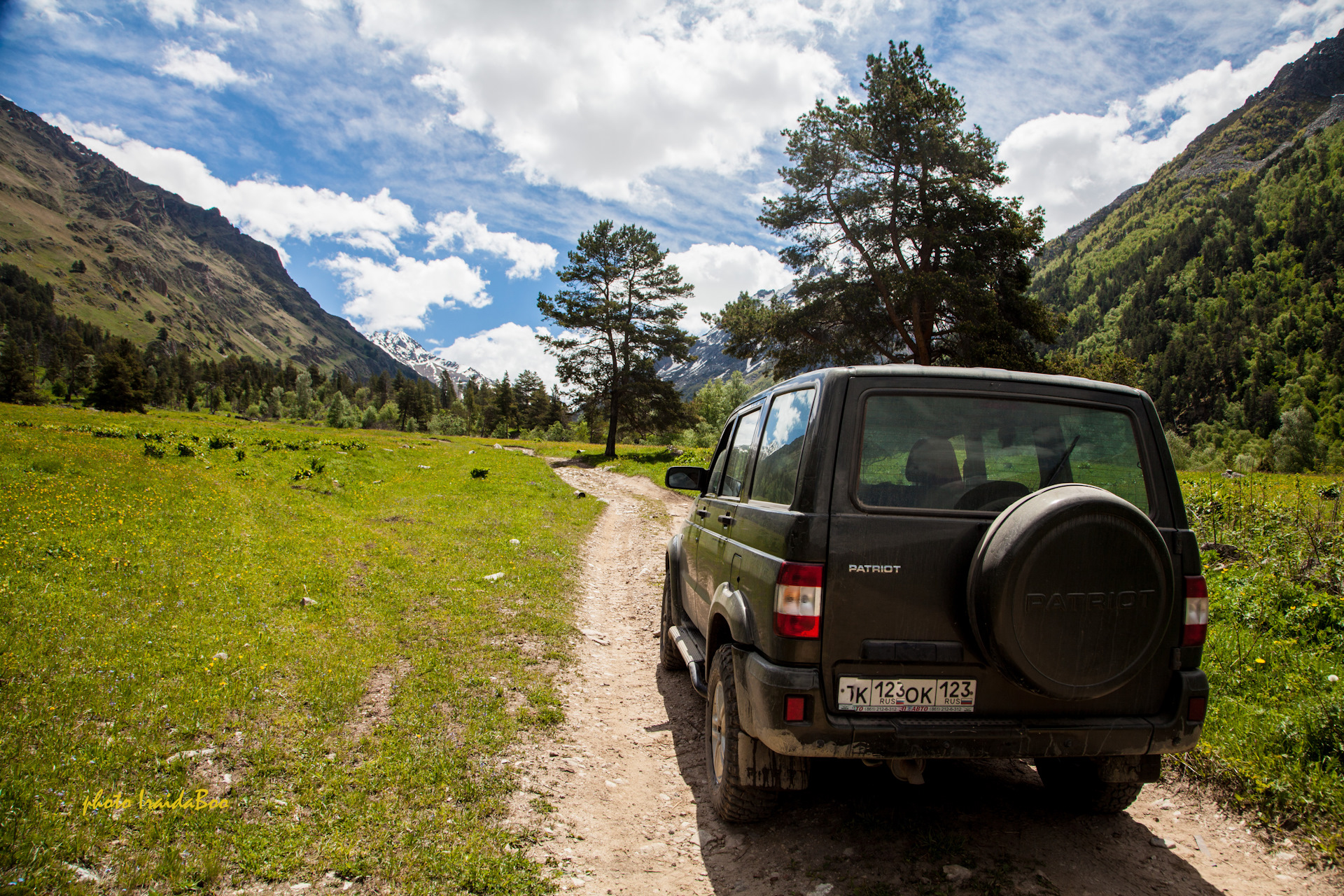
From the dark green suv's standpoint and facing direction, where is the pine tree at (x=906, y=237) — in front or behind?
in front

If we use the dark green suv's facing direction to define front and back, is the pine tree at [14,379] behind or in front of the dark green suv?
in front

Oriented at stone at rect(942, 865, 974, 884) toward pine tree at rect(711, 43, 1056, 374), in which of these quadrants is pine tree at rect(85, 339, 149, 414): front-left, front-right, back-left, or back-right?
front-left

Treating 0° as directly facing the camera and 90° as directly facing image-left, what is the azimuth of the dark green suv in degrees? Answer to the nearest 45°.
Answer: approximately 135°

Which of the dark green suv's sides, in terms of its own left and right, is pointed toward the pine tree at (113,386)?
front
